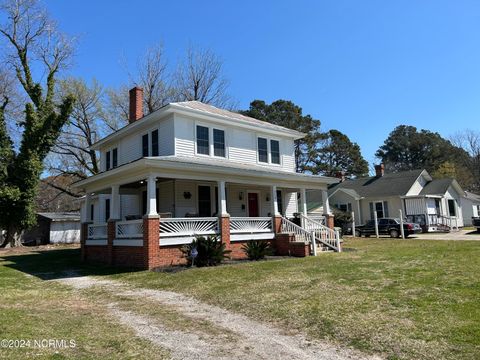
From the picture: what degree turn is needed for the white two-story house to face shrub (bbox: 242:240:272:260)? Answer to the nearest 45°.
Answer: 0° — it already faces it

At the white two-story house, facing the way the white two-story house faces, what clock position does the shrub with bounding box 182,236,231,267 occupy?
The shrub is roughly at 1 o'clock from the white two-story house.

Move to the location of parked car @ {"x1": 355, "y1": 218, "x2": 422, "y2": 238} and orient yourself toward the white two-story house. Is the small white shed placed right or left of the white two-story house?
right

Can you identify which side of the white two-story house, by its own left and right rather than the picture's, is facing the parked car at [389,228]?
left

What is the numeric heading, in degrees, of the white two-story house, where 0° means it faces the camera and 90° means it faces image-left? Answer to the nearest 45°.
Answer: approximately 315°

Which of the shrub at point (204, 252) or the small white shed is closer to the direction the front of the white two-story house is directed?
the shrub

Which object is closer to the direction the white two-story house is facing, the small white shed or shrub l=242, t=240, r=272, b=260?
the shrub

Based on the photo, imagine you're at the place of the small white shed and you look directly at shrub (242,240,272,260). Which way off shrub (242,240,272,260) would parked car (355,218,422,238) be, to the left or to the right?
left
